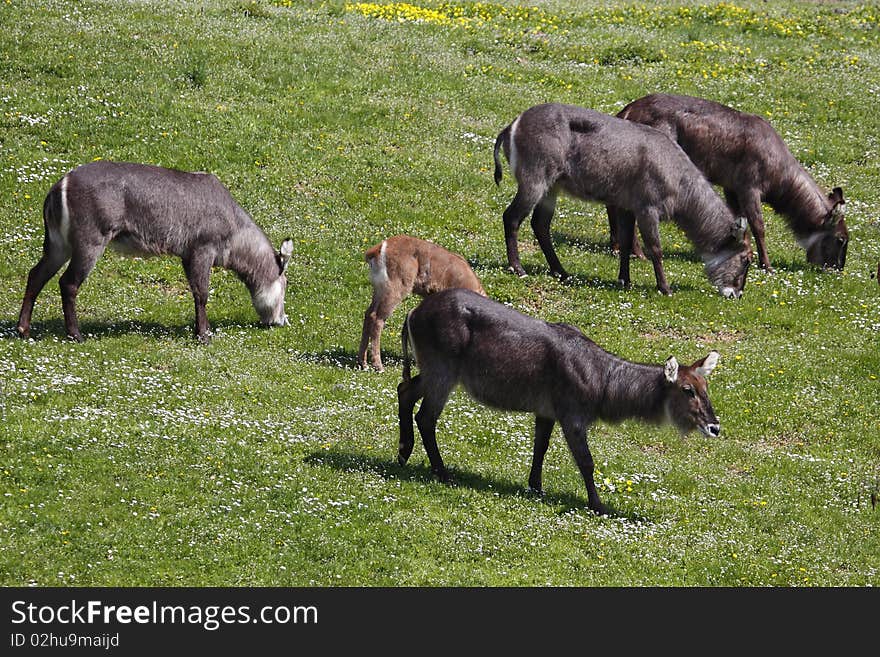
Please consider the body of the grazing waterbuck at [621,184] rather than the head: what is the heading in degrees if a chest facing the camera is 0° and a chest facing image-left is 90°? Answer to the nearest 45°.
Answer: approximately 270°

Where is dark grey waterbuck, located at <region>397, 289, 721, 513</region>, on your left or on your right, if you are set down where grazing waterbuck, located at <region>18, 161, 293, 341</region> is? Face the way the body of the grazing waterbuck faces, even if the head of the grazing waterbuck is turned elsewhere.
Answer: on your right

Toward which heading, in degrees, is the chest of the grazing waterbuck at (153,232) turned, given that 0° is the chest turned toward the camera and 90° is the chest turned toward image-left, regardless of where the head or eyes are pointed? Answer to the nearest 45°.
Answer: approximately 270°

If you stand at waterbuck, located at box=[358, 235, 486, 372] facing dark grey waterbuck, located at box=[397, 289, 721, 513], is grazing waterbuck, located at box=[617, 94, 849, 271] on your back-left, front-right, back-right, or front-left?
back-left

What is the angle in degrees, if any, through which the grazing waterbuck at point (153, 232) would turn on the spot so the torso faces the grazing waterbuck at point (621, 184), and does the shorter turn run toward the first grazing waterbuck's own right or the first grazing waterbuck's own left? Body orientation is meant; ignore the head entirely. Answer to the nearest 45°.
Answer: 0° — it already faces it

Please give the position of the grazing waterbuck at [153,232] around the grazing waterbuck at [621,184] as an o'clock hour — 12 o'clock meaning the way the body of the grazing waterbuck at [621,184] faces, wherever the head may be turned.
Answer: the grazing waterbuck at [153,232] is roughly at 5 o'clock from the grazing waterbuck at [621,184].

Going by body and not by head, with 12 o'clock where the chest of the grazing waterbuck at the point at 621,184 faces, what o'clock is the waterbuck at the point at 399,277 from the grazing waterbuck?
The waterbuck is roughly at 4 o'clock from the grazing waterbuck.

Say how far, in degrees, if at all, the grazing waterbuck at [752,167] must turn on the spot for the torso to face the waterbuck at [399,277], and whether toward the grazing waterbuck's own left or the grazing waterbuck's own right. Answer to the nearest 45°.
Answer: approximately 135° to the grazing waterbuck's own right

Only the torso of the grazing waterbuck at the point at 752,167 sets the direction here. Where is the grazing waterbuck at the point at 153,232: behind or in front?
behind

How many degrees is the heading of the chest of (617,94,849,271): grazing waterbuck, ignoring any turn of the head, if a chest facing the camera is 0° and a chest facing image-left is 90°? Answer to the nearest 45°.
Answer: approximately 270°

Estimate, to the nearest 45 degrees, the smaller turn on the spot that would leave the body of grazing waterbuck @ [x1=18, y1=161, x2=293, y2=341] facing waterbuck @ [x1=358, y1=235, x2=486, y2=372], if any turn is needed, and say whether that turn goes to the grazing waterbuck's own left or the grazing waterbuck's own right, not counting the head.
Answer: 0° — it already faces it

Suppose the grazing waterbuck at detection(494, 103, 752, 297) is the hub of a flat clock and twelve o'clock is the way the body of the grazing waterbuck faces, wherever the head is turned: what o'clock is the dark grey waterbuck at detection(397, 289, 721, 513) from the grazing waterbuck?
The dark grey waterbuck is roughly at 3 o'clock from the grazing waterbuck.
